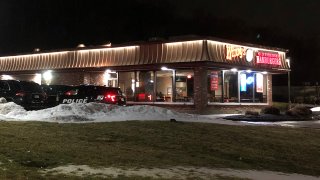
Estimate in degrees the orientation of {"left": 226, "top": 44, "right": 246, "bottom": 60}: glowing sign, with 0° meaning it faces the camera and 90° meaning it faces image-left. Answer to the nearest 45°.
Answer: approximately 315°

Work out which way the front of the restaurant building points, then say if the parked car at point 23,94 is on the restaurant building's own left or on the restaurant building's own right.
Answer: on the restaurant building's own right

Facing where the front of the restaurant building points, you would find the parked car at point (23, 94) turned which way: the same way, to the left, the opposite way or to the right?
the opposite way

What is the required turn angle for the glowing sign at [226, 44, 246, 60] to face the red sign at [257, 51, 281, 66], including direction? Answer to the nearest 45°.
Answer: approximately 90° to its left

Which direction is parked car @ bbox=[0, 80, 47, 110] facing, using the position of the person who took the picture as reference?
facing away from the viewer and to the left of the viewer
